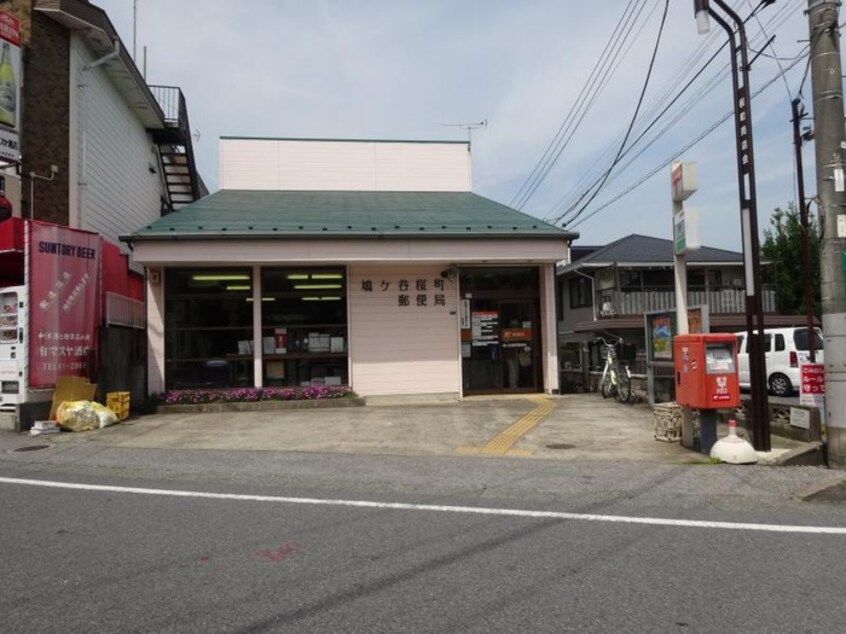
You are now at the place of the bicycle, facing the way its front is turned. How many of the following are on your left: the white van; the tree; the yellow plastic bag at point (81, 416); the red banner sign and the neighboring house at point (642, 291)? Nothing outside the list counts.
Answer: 2

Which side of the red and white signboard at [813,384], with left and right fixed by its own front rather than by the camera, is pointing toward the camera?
front

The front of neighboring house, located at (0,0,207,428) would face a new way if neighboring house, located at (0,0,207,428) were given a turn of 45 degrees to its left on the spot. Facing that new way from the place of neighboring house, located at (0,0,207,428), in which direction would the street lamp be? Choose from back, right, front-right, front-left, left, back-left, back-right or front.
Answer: front

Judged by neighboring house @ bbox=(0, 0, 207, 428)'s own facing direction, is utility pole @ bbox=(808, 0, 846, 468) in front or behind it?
in front

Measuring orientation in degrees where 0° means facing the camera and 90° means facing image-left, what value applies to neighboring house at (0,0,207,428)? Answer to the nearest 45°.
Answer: approximately 0°

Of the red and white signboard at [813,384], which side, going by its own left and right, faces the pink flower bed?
right
